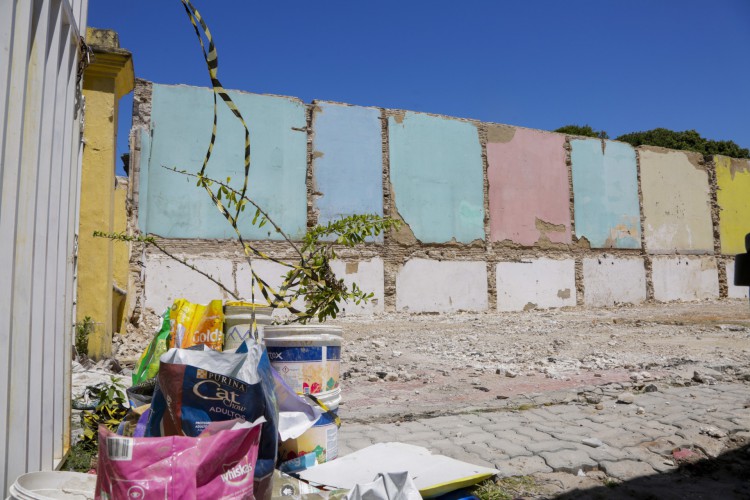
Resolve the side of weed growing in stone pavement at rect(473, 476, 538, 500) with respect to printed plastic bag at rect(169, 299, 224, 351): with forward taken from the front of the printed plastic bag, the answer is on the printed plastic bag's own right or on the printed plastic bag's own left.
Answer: on the printed plastic bag's own left

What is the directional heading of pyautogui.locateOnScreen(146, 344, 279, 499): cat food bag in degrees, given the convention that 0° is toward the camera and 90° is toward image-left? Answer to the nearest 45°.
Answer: approximately 0°

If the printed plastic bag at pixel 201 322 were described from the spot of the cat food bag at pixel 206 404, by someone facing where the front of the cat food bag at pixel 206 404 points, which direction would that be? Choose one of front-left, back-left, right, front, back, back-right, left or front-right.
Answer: back

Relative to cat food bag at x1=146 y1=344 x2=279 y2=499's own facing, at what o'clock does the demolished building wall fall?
The demolished building wall is roughly at 7 o'clock from the cat food bag.

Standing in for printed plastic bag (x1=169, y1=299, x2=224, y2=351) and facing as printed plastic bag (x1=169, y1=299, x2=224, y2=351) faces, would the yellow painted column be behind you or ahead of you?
behind

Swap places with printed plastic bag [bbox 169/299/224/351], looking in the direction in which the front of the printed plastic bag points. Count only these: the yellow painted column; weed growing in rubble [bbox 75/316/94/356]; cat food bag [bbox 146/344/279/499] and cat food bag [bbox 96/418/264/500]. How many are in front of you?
2
